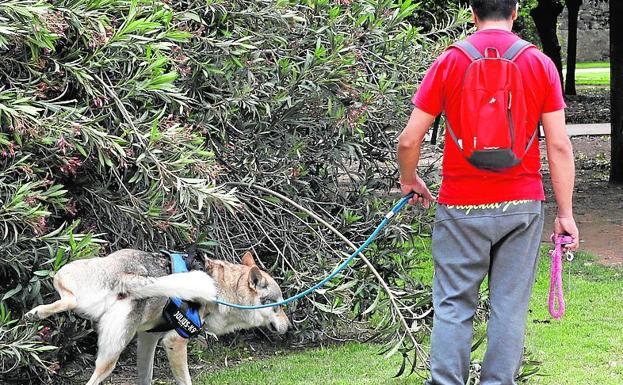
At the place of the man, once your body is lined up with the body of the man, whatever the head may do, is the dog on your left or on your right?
on your left

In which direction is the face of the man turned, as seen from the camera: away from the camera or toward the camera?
away from the camera

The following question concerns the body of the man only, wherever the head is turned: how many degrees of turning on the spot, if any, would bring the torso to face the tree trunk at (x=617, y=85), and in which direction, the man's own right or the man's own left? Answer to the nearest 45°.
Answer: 0° — they already face it

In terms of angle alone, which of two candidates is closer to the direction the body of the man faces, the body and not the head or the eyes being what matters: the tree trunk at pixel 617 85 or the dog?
the tree trunk

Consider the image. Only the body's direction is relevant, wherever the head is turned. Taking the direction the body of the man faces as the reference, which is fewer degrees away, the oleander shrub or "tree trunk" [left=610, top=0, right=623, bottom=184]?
the tree trunk

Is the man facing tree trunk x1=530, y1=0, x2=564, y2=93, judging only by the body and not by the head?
yes

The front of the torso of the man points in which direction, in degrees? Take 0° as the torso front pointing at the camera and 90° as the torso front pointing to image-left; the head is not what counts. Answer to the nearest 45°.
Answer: approximately 180°
